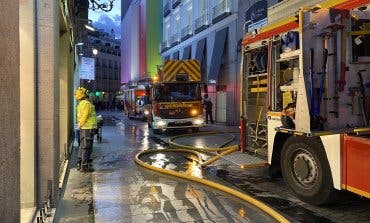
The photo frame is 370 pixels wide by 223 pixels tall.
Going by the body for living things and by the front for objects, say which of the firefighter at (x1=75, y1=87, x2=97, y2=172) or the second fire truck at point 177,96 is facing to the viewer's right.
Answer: the firefighter

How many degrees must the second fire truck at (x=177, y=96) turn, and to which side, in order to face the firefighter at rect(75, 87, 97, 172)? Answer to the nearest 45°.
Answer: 0° — it already faces them

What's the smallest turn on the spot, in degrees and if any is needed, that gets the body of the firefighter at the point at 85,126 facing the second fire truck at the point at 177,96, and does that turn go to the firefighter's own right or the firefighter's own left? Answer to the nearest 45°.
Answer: approximately 45° to the firefighter's own left

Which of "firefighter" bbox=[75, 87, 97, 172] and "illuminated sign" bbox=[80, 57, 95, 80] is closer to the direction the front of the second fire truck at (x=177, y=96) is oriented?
the firefighter

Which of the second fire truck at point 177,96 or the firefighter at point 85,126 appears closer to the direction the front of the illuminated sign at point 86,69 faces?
the firefighter

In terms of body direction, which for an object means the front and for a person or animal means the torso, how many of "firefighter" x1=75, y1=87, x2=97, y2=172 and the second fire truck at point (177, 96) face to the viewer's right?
1

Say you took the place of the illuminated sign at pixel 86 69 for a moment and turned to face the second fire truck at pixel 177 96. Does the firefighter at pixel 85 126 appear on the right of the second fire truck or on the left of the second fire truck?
right

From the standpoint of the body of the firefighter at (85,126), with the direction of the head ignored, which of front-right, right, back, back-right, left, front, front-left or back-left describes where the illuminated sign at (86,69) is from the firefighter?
left

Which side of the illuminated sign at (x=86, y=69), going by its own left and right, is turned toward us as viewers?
front

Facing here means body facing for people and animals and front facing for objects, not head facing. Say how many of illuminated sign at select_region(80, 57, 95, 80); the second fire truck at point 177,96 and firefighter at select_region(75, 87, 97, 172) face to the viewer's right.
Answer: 1

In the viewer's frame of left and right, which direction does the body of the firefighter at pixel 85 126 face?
facing to the right of the viewer
